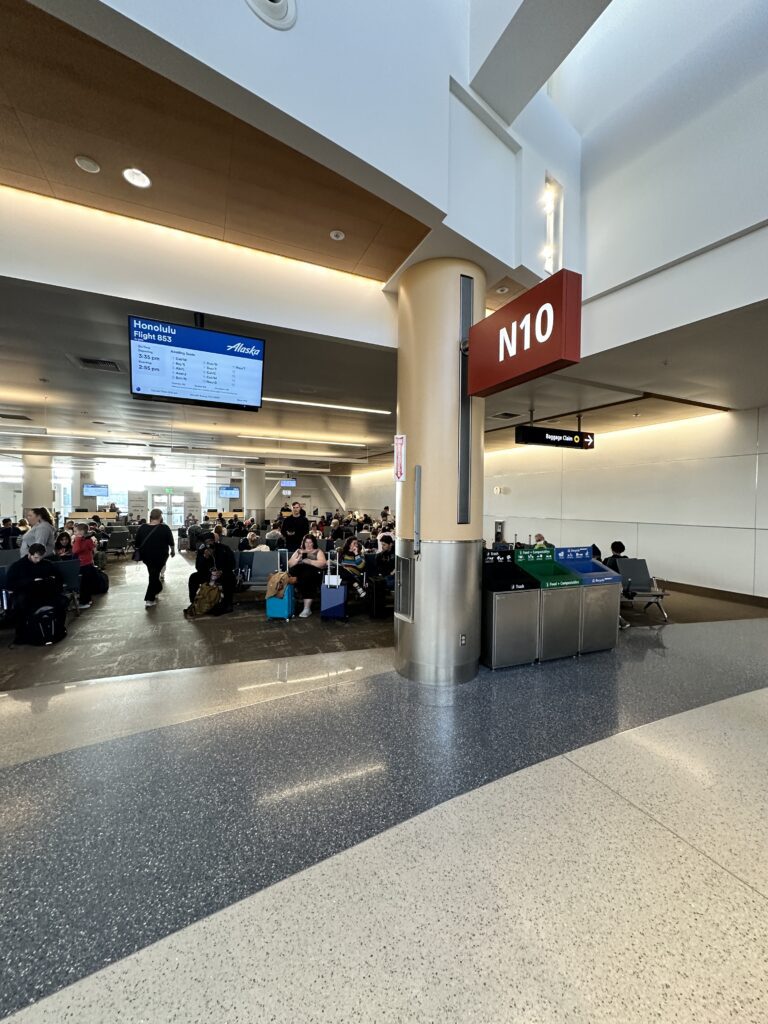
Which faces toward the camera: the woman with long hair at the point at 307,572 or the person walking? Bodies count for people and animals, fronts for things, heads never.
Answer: the woman with long hair

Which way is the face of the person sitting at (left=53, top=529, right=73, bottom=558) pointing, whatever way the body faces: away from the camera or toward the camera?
toward the camera

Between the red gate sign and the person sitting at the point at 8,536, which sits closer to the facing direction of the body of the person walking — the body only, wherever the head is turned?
the person sitting

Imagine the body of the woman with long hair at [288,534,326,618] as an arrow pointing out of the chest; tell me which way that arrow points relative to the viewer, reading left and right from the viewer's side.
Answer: facing the viewer

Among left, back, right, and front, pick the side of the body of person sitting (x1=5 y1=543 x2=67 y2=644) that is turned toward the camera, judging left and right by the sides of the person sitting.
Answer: front

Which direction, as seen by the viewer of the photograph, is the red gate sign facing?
facing the viewer and to the left of the viewer

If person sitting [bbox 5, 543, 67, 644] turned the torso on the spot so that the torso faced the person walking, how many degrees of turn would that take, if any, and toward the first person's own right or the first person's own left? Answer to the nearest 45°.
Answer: approximately 135° to the first person's own left

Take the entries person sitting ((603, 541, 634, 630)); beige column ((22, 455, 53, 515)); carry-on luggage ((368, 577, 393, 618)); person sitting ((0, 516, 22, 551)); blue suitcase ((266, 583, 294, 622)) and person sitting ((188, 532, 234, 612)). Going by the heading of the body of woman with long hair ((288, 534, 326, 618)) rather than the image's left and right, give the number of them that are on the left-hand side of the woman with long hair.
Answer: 2

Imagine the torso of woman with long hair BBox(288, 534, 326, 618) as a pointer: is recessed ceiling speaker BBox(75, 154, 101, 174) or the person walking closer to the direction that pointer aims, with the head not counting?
the recessed ceiling speaker

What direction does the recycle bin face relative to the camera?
toward the camera
